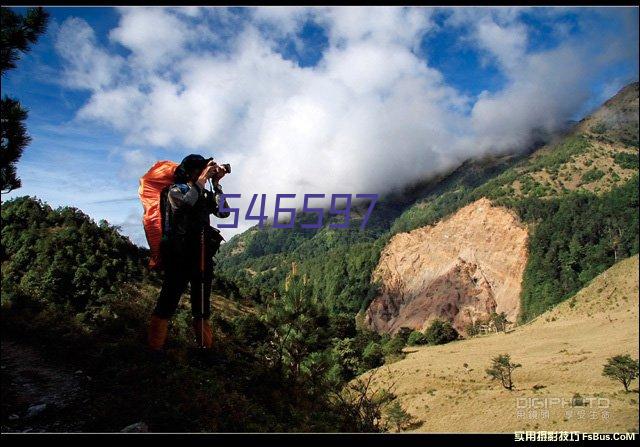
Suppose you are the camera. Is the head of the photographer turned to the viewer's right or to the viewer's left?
to the viewer's right

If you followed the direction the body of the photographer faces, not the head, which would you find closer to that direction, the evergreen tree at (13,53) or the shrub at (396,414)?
the shrub

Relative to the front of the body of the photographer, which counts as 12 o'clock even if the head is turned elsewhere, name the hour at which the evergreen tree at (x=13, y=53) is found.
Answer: The evergreen tree is roughly at 7 o'clock from the photographer.

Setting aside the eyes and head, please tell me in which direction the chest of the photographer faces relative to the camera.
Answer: to the viewer's right
